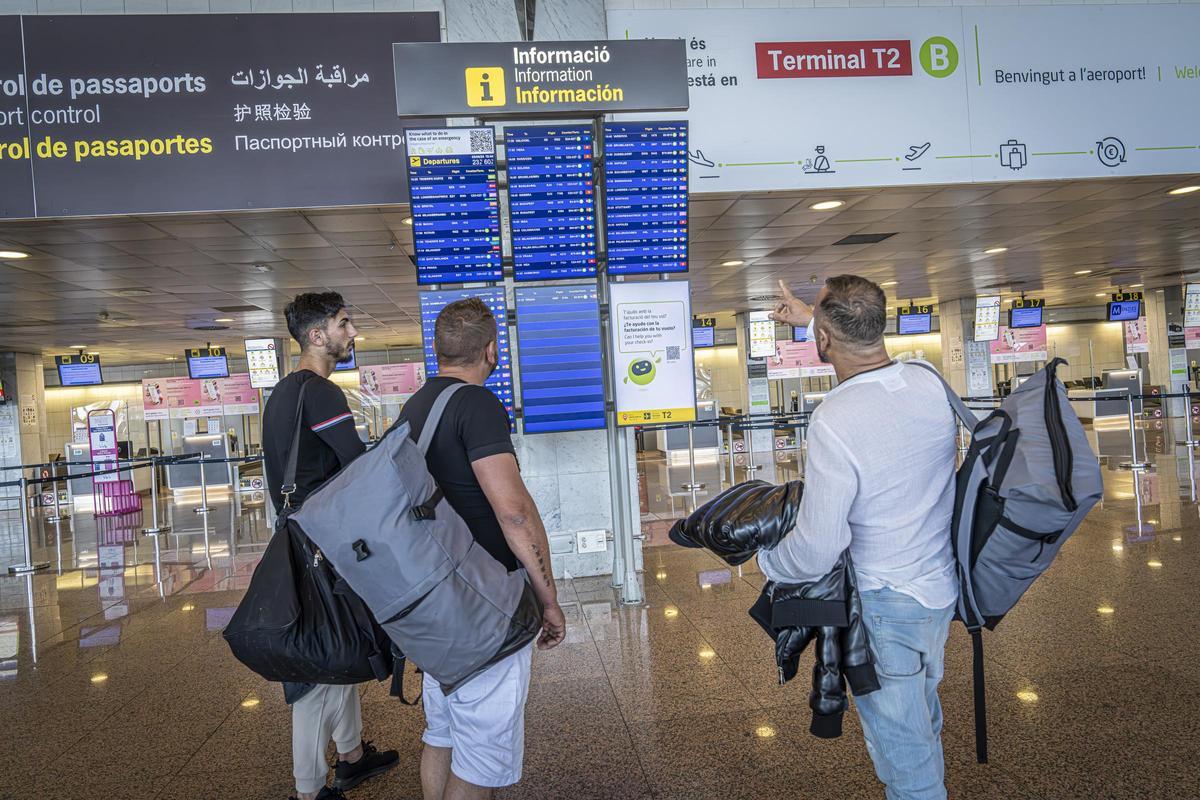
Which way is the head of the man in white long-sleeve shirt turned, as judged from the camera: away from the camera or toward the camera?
away from the camera

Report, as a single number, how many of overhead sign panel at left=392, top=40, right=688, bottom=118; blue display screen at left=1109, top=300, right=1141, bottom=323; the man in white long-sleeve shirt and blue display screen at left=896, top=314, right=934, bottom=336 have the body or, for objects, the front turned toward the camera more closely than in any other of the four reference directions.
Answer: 3

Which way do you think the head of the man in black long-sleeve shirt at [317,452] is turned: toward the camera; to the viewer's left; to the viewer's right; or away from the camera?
to the viewer's right

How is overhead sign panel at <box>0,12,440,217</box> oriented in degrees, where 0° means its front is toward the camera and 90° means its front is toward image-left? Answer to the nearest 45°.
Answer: approximately 0°

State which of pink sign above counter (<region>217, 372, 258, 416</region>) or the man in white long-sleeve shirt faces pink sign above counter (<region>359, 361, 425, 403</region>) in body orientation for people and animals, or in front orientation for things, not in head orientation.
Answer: the man in white long-sleeve shirt

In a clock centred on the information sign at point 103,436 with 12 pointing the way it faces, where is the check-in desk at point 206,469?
The check-in desk is roughly at 8 o'clock from the information sign.
